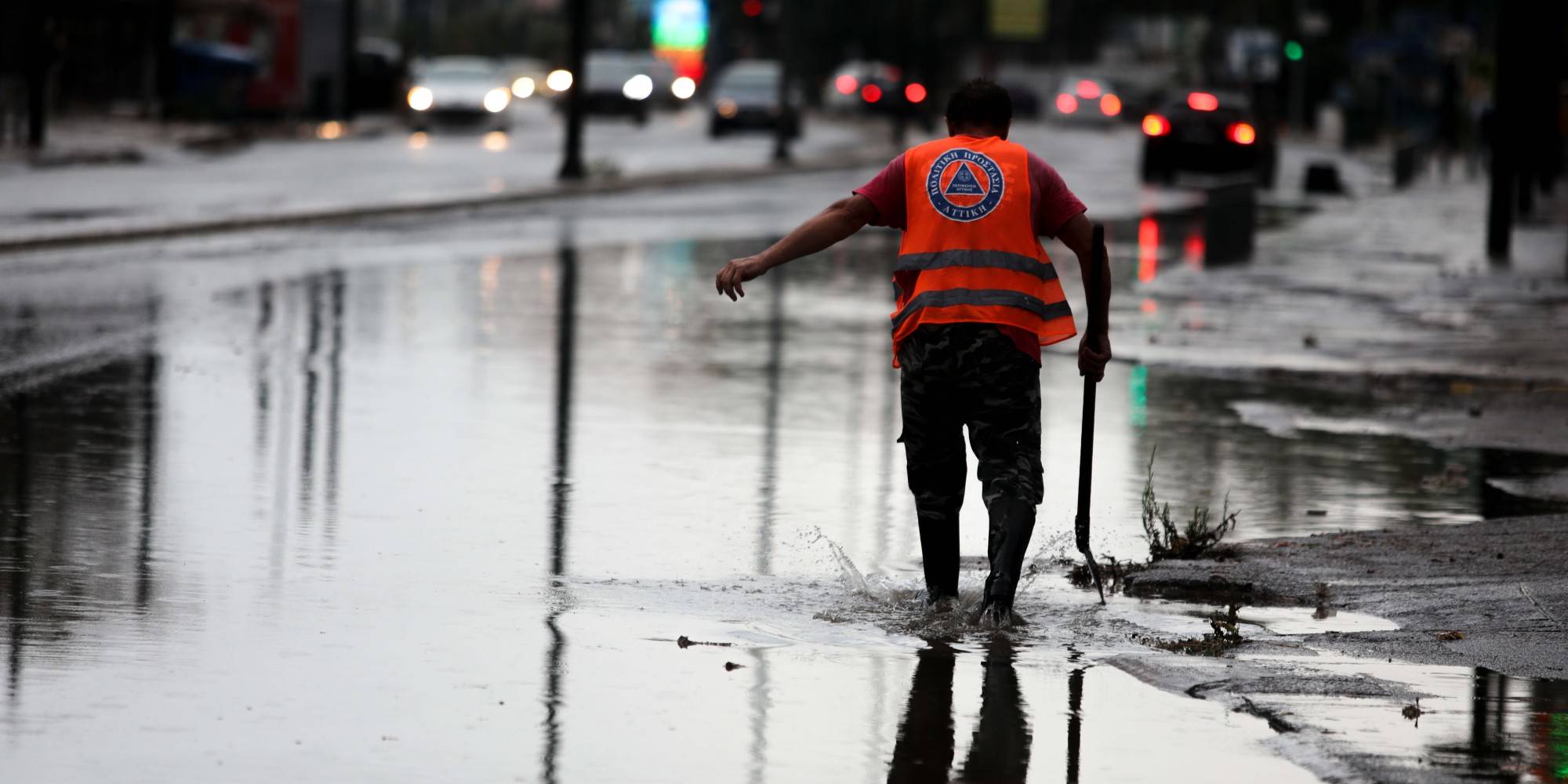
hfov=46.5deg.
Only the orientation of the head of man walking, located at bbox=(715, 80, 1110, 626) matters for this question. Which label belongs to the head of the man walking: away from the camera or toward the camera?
away from the camera

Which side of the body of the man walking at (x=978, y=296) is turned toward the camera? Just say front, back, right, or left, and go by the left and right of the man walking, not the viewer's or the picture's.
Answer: back

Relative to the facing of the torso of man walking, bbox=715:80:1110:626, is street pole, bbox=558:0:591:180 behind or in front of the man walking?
in front

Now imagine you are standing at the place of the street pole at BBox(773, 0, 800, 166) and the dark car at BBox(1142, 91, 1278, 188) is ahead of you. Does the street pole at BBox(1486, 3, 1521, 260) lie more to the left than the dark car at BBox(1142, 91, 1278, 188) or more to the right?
right

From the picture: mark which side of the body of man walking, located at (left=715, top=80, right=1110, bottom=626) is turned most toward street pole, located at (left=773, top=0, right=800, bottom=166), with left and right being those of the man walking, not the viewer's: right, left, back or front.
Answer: front

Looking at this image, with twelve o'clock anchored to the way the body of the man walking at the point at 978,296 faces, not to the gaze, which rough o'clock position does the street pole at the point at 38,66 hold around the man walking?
The street pole is roughly at 11 o'clock from the man walking.

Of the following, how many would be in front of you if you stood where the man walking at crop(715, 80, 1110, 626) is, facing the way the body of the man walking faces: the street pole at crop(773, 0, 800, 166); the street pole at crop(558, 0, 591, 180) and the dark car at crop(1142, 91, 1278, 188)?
3
